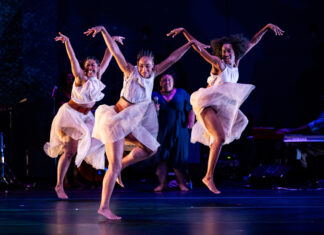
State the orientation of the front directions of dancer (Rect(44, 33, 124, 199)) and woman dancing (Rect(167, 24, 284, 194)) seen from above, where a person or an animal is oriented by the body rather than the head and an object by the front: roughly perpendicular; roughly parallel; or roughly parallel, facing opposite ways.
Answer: roughly parallel

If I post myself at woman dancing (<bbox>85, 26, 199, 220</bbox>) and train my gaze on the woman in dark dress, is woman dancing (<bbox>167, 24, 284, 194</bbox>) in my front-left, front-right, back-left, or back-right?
front-right

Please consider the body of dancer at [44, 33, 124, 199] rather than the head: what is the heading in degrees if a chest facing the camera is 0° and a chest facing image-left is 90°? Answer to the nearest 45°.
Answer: approximately 315°

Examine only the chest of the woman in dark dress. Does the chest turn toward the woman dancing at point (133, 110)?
yes

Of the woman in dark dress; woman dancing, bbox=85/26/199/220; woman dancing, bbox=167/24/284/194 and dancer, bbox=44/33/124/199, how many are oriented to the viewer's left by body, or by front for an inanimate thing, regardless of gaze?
0

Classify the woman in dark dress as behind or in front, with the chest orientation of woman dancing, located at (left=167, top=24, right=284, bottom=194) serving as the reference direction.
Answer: behind

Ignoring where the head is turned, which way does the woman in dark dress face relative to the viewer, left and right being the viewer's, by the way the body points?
facing the viewer

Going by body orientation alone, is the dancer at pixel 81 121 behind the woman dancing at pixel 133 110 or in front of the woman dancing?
behind

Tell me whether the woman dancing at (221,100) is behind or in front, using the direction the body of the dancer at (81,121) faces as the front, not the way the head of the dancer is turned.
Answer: in front

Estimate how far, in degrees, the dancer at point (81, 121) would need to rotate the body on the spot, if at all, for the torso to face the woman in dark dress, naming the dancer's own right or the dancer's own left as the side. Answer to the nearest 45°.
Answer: approximately 90° to the dancer's own left

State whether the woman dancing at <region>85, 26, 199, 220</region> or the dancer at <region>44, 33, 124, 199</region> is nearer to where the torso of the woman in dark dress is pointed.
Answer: the woman dancing

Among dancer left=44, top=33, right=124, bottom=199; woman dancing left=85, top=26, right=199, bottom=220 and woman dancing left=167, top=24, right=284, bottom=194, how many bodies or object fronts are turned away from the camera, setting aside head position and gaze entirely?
0

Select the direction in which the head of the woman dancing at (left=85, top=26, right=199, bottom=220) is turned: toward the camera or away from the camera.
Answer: toward the camera

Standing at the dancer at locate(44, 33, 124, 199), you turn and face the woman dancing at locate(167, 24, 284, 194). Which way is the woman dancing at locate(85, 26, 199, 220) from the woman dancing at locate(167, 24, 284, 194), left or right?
right

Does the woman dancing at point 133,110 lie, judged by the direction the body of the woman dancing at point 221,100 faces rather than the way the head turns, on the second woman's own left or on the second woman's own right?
on the second woman's own right

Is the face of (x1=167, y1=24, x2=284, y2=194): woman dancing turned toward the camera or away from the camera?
toward the camera
